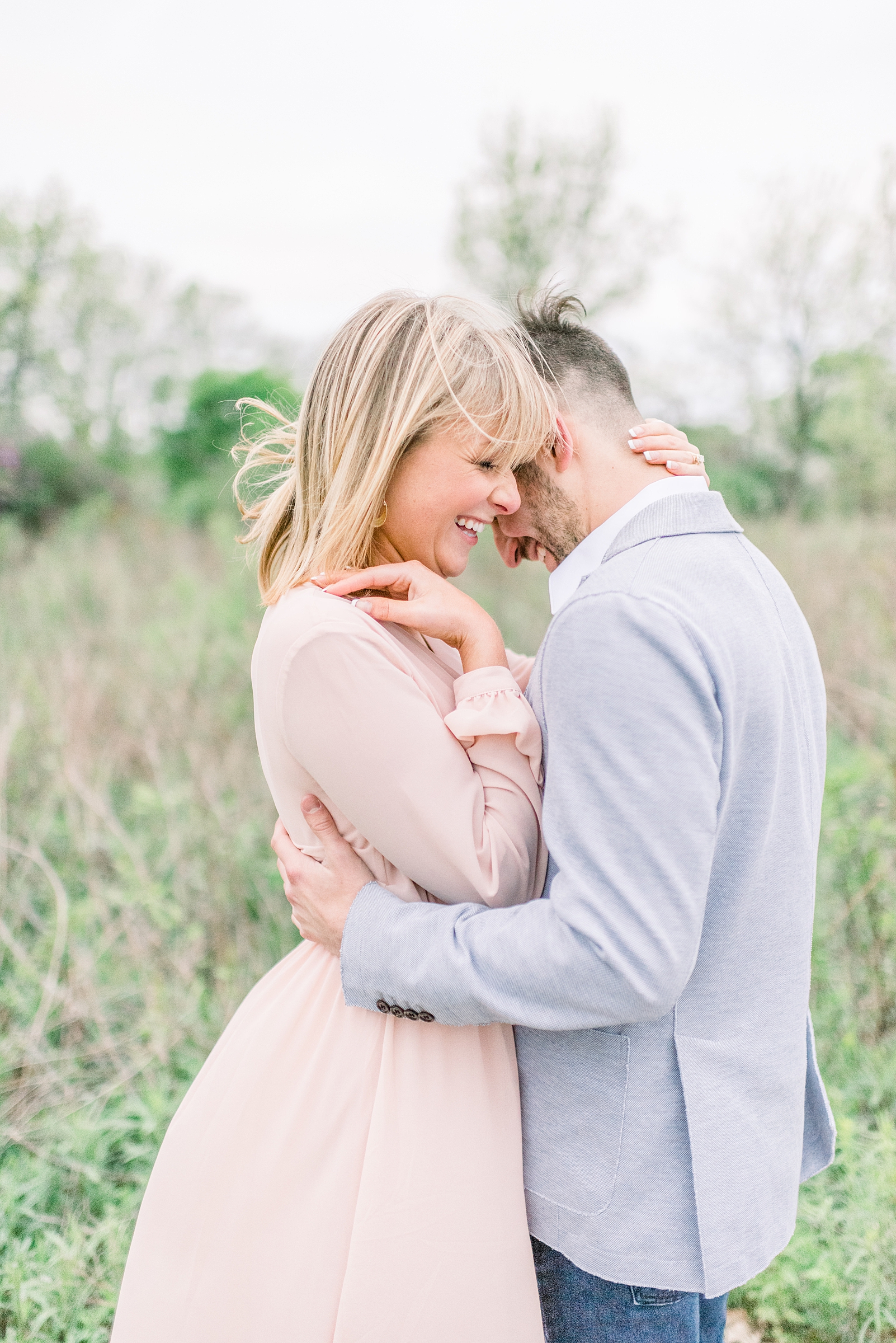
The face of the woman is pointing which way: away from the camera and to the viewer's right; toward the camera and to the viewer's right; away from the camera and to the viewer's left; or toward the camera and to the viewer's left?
toward the camera and to the viewer's right

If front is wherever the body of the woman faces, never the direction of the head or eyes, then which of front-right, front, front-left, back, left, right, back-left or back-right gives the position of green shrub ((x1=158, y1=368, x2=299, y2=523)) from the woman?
left

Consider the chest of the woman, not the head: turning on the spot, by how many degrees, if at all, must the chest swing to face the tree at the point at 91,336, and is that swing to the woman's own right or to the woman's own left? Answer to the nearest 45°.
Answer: approximately 90° to the woman's own left

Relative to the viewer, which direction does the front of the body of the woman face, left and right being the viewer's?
facing to the right of the viewer

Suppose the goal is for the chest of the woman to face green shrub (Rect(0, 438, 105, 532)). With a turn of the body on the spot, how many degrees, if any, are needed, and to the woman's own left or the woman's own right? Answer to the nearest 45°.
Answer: approximately 90° to the woman's own left

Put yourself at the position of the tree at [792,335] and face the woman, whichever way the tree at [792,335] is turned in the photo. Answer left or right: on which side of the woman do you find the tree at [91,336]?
right

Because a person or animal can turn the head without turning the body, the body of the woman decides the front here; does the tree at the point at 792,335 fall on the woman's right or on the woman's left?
on the woman's left

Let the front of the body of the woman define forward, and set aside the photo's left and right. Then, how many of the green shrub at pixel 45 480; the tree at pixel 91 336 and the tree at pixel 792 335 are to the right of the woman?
0

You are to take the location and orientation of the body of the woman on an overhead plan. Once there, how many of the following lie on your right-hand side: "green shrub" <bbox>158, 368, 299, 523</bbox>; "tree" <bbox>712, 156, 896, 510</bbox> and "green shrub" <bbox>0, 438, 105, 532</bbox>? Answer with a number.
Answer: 0
